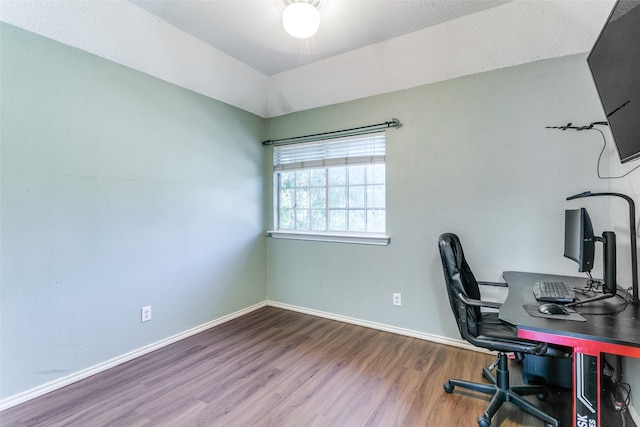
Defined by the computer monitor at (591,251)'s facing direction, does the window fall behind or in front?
in front

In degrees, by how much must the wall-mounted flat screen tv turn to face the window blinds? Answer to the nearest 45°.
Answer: approximately 45° to its right

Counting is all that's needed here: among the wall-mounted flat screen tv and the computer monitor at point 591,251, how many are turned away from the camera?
0

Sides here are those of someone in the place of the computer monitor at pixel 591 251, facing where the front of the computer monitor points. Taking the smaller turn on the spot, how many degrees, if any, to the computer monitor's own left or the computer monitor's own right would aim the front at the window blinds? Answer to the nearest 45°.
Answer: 0° — it already faces it

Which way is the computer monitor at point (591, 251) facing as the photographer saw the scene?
facing to the left of the viewer

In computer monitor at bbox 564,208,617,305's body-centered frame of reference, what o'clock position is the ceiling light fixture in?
The ceiling light fixture is roughly at 11 o'clock from the computer monitor.

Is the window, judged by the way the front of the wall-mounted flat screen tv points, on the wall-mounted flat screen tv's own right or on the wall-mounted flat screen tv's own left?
on the wall-mounted flat screen tv's own right
